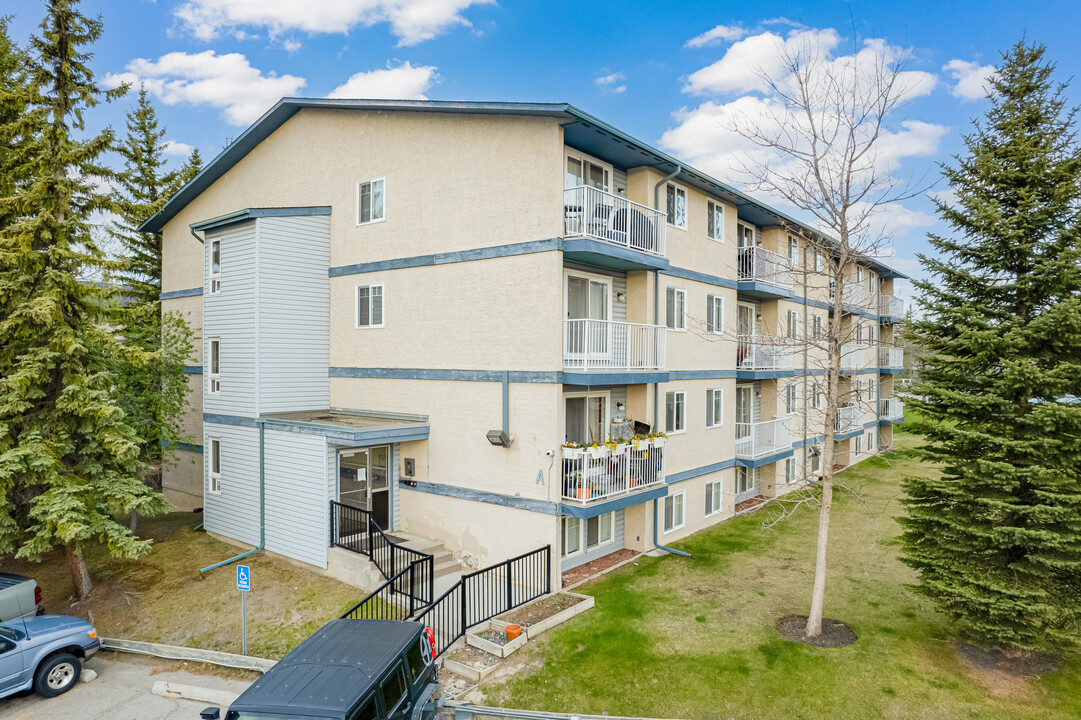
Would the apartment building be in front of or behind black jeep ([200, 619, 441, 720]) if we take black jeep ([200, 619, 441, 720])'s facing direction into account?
behind

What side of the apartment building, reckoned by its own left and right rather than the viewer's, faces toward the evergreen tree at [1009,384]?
left

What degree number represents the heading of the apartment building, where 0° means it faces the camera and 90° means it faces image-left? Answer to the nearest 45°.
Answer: approximately 45°

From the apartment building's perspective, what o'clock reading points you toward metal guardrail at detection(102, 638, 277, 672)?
The metal guardrail is roughly at 12 o'clock from the apartment building.

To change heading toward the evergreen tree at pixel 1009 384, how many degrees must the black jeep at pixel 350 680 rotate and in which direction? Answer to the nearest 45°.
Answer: approximately 135° to its left

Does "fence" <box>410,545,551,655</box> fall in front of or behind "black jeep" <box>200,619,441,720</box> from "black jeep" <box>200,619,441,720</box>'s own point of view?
behind

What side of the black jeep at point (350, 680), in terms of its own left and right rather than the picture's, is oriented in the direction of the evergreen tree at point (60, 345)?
right

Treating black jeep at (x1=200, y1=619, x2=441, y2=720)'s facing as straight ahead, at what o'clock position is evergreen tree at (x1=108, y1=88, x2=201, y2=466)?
The evergreen tree is roughly at 4 o'clock from the black jeep.
